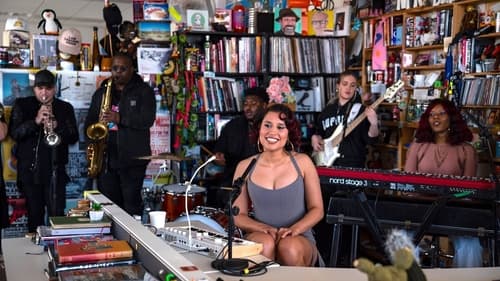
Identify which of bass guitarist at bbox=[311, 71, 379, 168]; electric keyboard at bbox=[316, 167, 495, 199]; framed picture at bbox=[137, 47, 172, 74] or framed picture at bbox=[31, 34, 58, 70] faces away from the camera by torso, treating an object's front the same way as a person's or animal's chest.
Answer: the electric keyboard

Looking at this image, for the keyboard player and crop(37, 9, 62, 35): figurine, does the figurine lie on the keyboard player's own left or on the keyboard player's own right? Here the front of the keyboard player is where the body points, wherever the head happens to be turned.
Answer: on the keyboard player's own right

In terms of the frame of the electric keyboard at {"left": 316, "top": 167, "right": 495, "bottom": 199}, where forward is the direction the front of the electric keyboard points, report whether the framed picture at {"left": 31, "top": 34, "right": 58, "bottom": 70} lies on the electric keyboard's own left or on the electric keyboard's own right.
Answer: on the electric keyboard's own left

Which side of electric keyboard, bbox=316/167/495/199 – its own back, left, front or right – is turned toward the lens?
back

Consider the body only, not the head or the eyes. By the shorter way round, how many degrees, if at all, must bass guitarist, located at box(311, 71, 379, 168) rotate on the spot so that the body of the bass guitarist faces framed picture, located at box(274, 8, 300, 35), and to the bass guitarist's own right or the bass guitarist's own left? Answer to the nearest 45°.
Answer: approximately 135° to the bass guitarist's own right

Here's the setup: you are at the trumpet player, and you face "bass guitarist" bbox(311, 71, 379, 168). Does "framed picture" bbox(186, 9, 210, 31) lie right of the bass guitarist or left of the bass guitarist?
left

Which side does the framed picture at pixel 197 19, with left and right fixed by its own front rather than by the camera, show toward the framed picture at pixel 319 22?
left

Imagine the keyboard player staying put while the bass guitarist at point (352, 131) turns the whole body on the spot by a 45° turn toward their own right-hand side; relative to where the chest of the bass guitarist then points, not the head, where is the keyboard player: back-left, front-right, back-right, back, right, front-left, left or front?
left

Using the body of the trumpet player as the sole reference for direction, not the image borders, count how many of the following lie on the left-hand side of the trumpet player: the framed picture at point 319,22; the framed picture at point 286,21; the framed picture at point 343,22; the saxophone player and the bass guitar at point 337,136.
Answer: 5

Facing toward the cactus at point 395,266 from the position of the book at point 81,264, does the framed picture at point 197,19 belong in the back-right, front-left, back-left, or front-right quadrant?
back-left

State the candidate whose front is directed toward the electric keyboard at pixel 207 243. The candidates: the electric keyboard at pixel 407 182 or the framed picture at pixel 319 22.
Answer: the framed picture

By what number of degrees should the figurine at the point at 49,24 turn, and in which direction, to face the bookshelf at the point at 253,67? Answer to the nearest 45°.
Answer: approximately 90° to its left

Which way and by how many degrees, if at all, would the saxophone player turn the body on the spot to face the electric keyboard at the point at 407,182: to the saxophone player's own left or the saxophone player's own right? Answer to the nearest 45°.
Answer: approximately 90° to the saxophone player's own left
